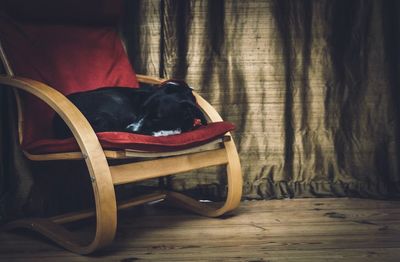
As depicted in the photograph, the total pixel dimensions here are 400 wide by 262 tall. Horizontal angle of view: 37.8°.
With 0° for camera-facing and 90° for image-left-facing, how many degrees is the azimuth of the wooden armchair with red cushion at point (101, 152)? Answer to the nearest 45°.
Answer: approximately 315°

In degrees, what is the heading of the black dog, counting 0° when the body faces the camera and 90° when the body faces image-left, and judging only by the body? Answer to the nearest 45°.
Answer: approximately 270°
